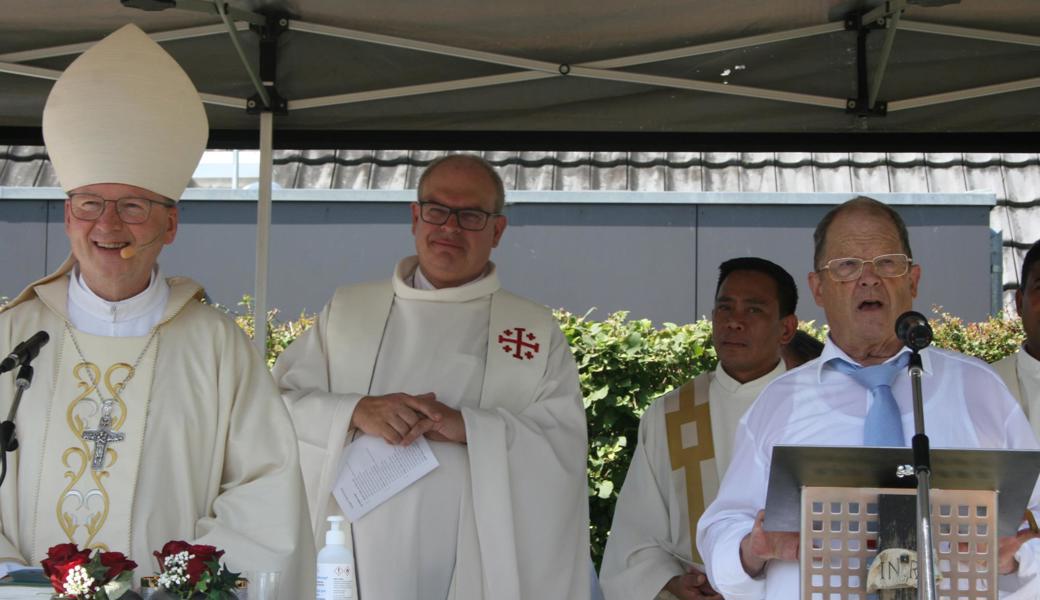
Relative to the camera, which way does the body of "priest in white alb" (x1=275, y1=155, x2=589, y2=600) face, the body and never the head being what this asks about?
toward the camera

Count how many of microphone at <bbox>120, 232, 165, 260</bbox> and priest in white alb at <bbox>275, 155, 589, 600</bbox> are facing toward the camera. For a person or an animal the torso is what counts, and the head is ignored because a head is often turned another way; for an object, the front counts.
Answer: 1

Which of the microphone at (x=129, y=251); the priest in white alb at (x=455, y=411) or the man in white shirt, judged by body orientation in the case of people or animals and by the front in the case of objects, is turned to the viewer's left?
the microphone

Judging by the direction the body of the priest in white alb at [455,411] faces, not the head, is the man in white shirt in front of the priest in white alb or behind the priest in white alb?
in front

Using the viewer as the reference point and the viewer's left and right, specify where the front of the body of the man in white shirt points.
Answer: facing the viewer

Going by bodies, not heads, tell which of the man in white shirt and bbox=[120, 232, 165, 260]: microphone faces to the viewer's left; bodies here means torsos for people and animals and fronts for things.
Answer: the microphone

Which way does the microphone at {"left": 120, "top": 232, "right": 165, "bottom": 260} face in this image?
to the viewer's left

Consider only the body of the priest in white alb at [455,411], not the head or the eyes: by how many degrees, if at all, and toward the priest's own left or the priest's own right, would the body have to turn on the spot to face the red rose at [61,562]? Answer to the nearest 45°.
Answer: approximately 45° to the priest's own right

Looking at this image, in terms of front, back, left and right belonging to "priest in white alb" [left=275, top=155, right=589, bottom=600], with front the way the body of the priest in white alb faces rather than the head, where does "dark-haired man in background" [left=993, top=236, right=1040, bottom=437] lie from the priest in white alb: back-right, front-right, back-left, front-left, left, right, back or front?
left

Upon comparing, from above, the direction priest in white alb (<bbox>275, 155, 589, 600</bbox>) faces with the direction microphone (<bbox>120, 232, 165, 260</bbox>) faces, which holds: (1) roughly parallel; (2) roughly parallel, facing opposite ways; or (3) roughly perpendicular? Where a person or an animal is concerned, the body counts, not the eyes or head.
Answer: roughly perpendicular
